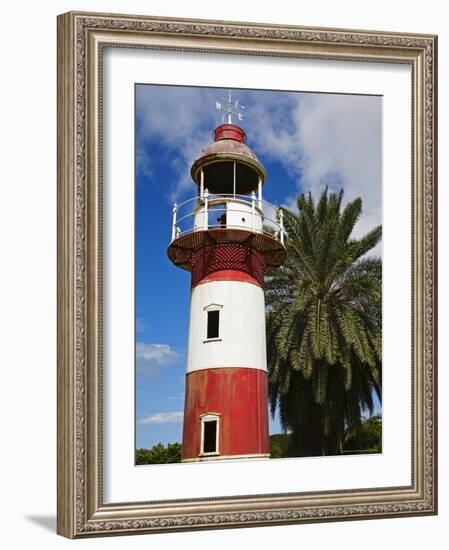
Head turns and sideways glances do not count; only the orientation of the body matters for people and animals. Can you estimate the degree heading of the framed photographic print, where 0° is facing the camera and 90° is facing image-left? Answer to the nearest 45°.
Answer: approximately 315°
